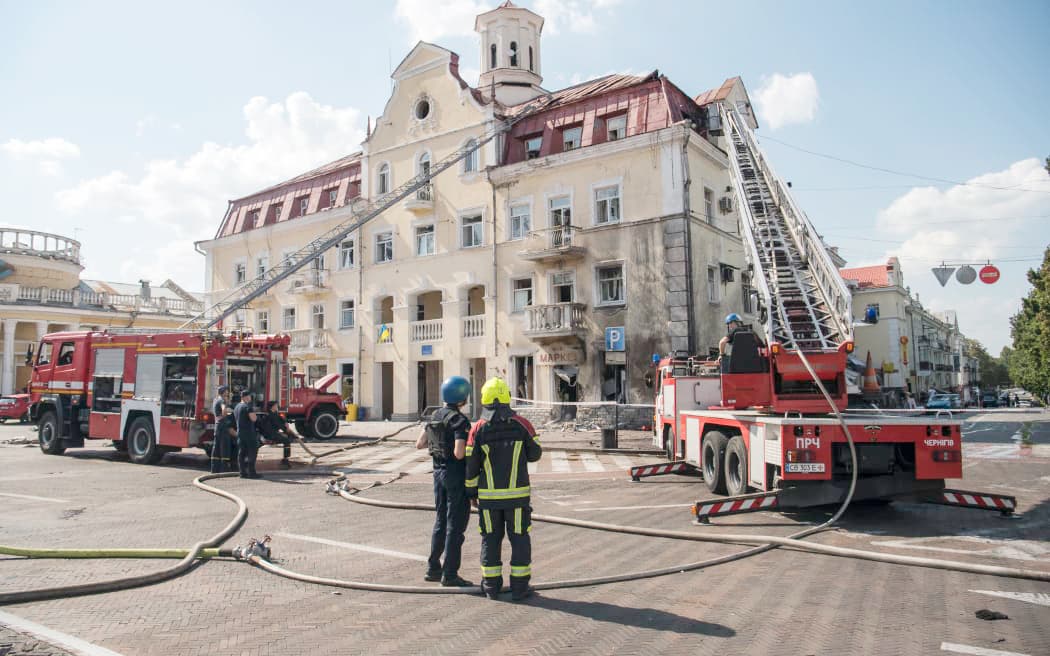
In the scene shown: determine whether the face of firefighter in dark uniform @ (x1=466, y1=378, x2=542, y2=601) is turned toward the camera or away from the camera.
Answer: away from the camera

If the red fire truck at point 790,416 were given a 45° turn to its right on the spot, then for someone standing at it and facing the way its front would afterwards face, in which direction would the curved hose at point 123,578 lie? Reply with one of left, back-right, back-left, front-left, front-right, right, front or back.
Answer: back-left

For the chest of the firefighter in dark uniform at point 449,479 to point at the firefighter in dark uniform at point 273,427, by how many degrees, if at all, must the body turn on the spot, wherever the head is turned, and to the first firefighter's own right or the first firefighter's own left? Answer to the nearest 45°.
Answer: approximately 45° to the first firefighter's own left

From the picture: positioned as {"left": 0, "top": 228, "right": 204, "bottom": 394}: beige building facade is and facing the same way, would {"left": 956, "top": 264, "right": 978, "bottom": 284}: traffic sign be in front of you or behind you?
in front

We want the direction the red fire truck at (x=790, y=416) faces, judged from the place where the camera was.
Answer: facing away from the viewer and to the left of the viewer

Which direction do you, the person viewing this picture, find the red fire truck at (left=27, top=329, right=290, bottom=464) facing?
facing away from the viewer and to the left of the viewer

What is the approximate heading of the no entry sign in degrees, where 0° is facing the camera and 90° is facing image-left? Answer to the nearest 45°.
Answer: approximately 0°

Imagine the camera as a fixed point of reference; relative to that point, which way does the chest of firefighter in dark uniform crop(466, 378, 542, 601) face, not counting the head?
away from the camera

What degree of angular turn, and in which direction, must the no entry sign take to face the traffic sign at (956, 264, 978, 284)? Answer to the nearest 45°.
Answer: approximately 90° to its right

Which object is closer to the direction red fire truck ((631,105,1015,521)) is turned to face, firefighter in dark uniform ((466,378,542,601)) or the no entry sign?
the no entry sign

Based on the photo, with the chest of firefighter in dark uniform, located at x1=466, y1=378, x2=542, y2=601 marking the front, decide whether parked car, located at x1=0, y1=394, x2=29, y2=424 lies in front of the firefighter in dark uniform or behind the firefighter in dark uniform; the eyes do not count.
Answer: in front

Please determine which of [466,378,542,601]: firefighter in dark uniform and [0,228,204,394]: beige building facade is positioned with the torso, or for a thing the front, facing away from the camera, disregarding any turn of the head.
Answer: the firefighter in dark uniform

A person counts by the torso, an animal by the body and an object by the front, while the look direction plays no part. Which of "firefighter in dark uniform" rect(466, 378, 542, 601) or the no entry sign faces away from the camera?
the firefighter in dark uniform

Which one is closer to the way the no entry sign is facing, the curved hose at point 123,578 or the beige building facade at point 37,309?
the curved hose

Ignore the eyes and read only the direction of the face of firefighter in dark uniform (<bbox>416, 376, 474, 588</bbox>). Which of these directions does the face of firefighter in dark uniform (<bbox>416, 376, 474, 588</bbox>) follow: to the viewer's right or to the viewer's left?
to the viewer's right

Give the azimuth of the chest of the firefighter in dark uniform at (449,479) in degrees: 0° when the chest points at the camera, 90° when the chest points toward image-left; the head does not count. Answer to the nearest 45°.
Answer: approximately 225°

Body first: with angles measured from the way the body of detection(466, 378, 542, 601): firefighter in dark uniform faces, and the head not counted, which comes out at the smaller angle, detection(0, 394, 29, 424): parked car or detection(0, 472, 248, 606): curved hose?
the parked car
